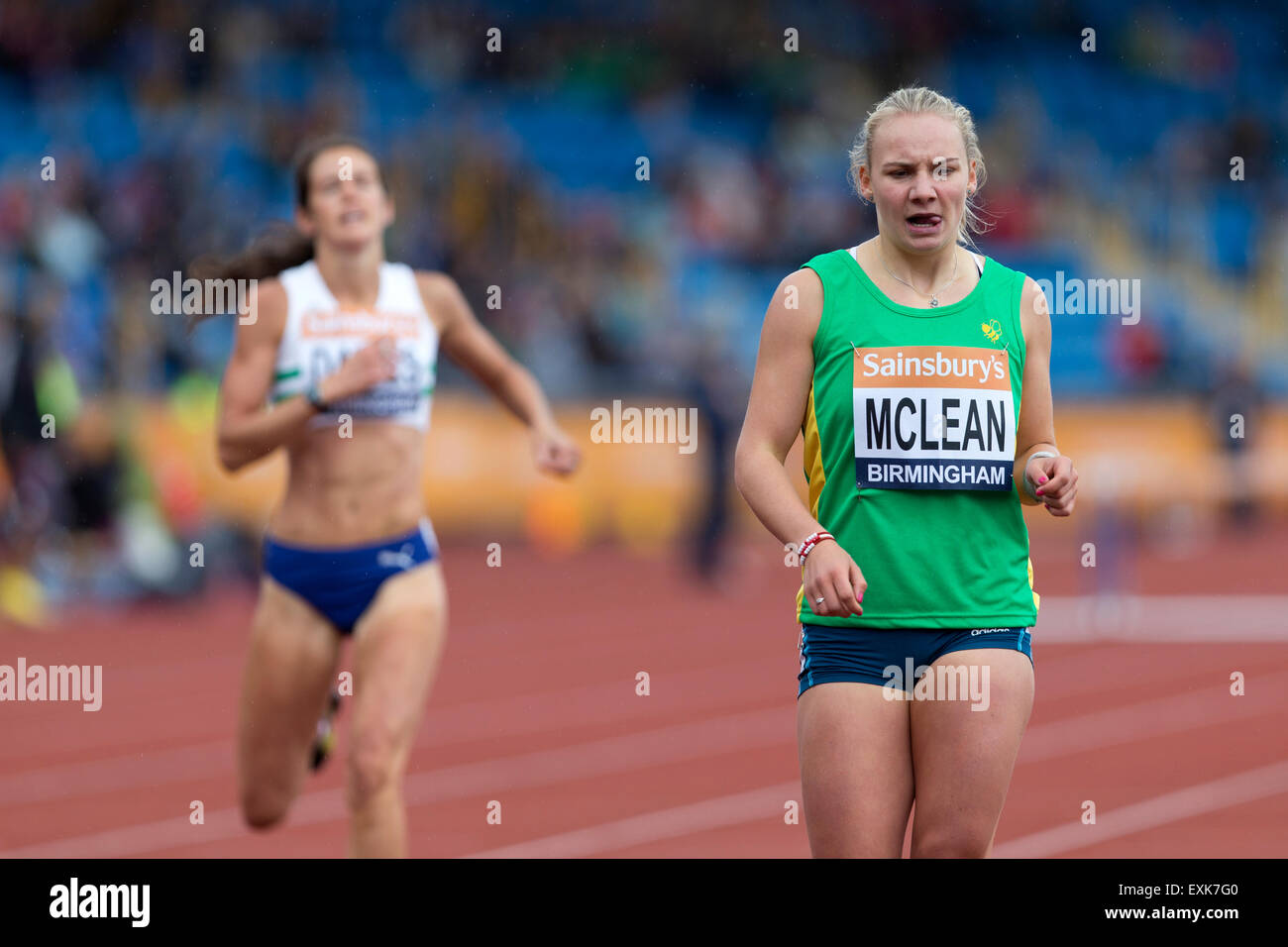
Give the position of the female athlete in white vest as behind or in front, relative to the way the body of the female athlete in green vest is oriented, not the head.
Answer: behind

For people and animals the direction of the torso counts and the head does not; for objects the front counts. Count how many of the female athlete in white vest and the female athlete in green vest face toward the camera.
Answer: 2

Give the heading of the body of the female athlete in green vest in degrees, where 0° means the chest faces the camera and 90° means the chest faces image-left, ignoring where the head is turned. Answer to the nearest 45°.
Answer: approximately 0°

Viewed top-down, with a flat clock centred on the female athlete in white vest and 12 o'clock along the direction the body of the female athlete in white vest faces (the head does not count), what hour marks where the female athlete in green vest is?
The female athlete in green vest is roughly at 11 o'clock from the female athlete in white vest.
